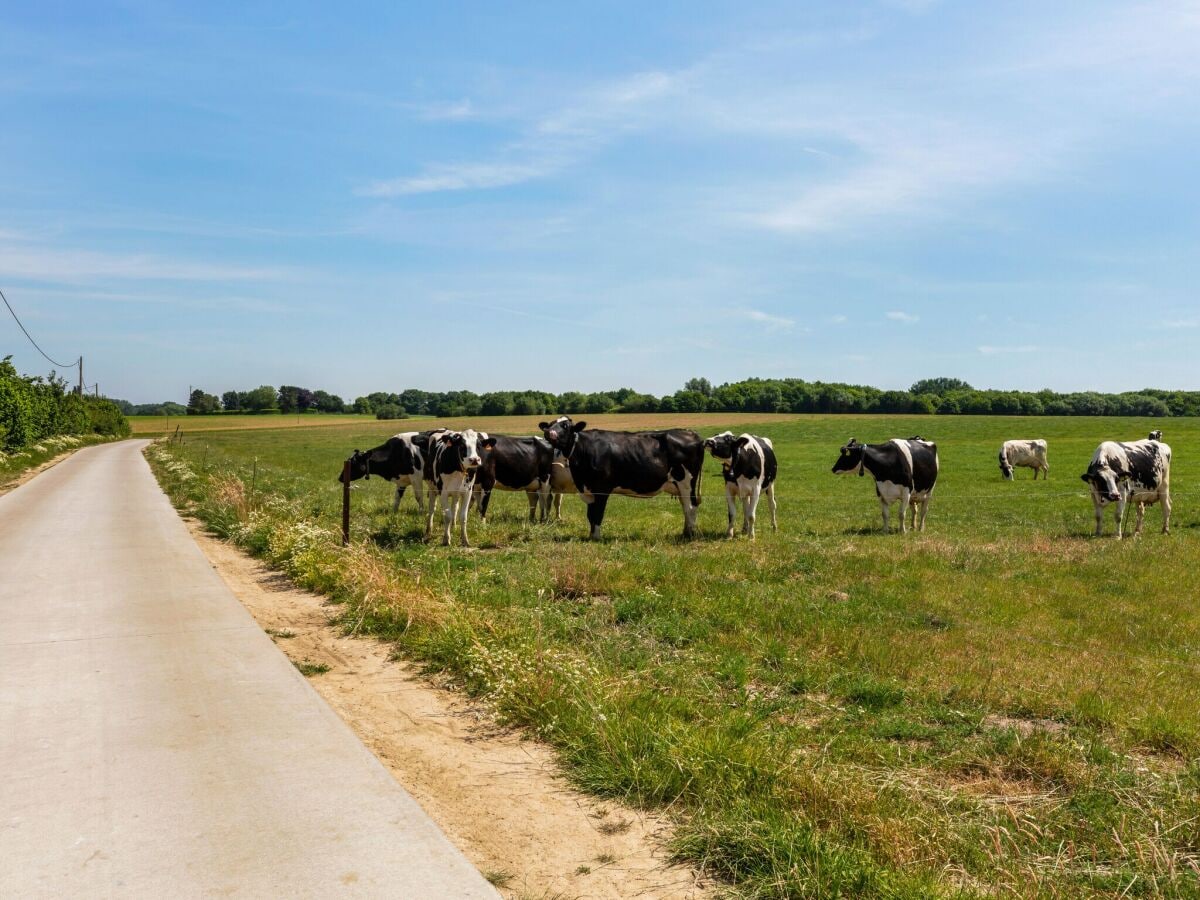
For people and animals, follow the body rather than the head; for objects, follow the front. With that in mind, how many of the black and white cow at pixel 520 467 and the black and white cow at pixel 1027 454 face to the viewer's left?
2

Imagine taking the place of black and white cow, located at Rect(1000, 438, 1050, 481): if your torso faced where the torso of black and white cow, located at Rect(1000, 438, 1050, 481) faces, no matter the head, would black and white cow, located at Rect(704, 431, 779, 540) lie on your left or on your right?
on your left

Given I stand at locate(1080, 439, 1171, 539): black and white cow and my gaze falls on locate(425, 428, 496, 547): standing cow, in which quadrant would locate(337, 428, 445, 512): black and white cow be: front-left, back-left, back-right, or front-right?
front-right

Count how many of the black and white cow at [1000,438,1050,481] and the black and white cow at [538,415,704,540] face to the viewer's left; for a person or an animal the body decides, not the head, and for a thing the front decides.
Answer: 2

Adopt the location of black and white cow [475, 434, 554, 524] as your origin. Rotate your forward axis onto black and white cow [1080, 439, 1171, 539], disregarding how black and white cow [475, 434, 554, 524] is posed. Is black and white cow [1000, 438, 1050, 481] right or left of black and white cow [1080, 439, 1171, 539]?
left

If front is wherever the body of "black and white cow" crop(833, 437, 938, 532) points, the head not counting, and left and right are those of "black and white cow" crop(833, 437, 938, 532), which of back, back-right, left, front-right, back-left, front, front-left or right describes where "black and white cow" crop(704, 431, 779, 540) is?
front

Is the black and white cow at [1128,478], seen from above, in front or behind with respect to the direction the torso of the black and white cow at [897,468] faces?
behind

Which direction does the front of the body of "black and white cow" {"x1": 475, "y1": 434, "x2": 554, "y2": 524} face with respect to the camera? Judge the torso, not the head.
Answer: to the viewer's left

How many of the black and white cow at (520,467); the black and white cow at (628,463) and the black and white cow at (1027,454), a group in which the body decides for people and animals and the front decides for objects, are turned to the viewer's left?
3

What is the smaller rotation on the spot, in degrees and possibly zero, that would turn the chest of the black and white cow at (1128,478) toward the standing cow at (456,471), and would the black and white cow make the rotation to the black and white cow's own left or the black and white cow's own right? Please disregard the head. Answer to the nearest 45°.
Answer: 0° — it already faces it

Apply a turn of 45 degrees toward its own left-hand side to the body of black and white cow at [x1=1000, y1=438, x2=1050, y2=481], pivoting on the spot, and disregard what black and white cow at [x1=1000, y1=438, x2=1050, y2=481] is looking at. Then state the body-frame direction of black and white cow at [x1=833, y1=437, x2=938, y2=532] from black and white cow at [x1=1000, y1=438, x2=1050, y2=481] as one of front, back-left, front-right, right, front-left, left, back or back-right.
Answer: front-left

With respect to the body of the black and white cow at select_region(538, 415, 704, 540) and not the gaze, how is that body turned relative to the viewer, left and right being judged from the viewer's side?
facing to the left of the viewer

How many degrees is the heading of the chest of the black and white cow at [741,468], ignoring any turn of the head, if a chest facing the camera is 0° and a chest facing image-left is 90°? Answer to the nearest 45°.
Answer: approximately 45°

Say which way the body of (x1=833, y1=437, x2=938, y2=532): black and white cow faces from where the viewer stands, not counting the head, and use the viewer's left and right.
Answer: facing the viewer and to the left of the viewer
